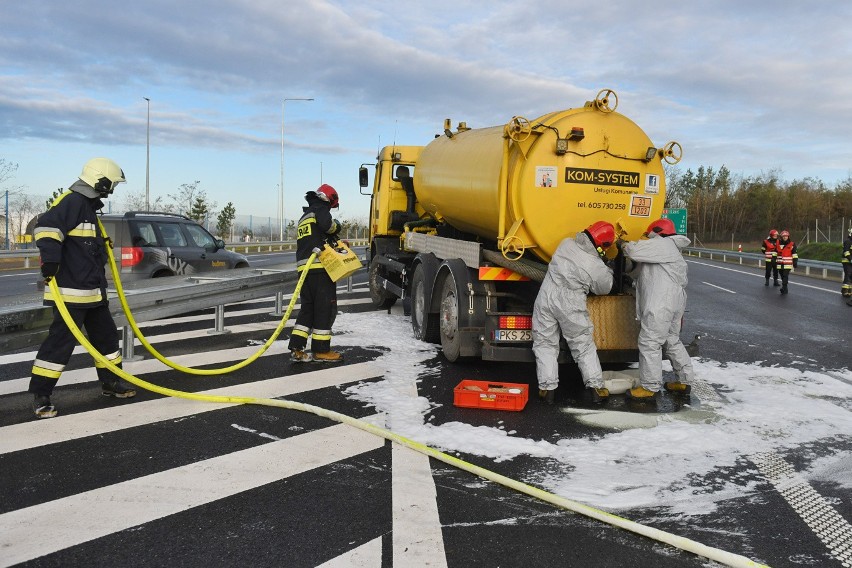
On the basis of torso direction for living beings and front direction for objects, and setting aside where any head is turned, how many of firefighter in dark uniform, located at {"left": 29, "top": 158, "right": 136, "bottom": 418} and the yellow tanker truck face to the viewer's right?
1

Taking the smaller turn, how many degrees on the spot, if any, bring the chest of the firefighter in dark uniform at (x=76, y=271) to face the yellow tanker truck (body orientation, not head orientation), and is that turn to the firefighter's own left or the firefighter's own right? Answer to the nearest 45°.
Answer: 0° — they already face it

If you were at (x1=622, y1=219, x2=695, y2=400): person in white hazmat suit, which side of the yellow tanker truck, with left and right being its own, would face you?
back

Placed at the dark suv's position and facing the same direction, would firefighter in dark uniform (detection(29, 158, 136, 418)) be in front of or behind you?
behind

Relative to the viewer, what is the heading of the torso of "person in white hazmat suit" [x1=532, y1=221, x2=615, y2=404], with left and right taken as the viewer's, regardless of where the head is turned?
facing away from the viewer and to the right of the viewer

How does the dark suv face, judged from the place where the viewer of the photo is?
facing away from the viewer and to the right of the viewer

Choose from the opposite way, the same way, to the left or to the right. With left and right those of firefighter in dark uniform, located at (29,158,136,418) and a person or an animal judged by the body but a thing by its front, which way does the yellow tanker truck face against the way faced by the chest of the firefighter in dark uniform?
to the left

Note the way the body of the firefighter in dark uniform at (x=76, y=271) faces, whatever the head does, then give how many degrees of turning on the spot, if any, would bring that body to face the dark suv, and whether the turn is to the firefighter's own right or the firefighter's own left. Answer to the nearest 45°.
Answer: approximately 90° to the firefighter's own left
